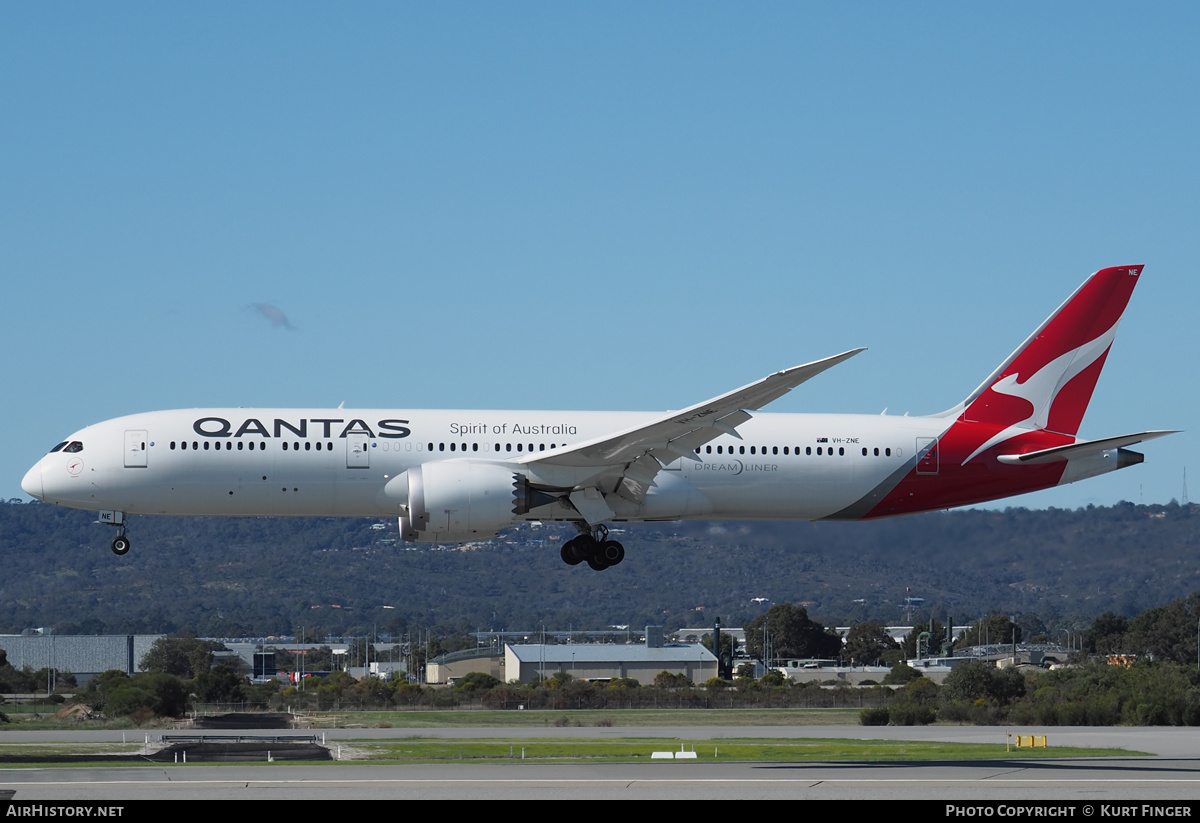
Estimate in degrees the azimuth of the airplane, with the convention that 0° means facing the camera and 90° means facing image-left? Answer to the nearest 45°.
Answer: approximately 90°
